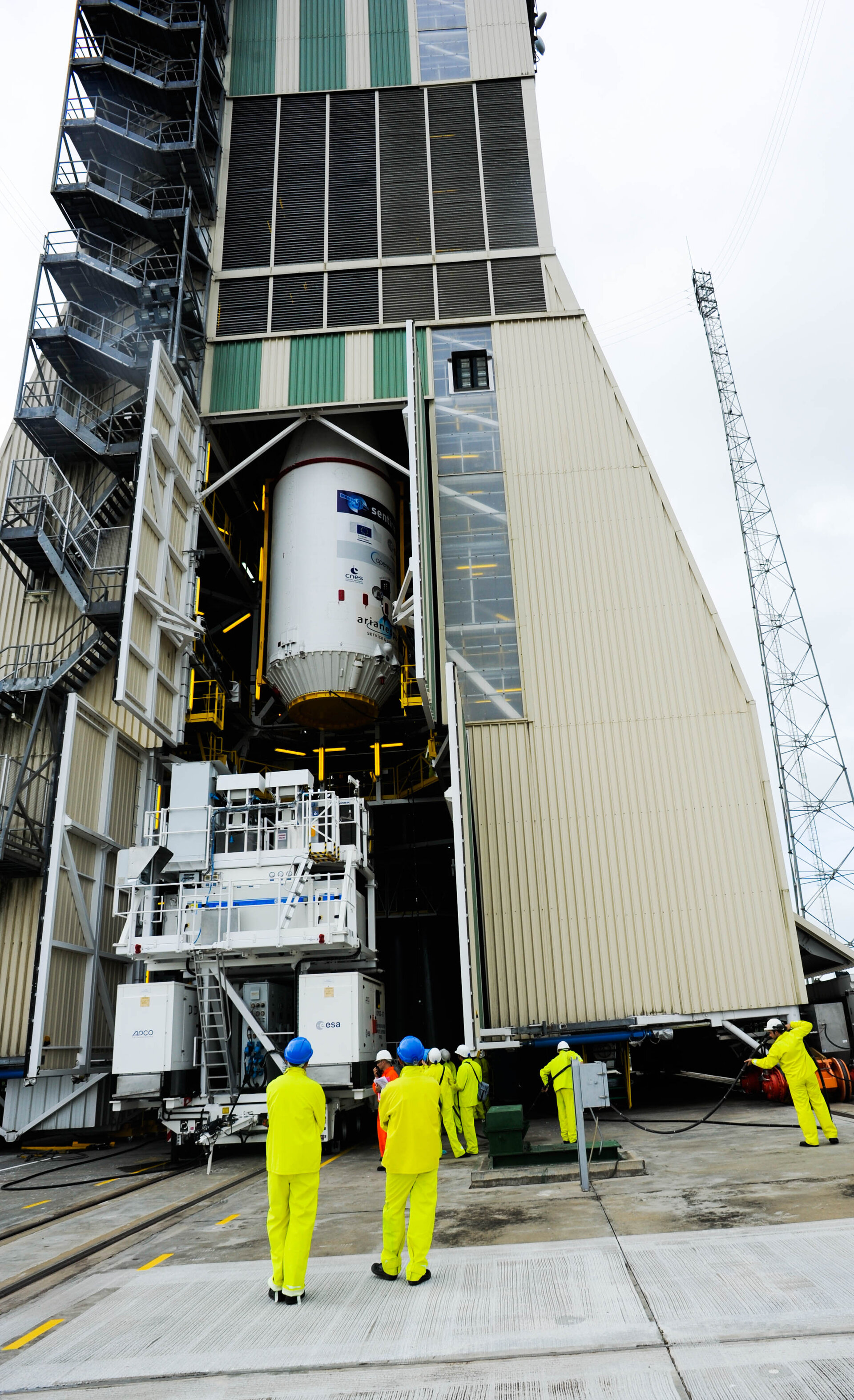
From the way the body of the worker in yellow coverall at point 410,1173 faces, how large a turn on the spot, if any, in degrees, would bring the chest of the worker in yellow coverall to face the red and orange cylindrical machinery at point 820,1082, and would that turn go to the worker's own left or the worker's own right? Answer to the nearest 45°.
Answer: approximately 45° to the worker's own right

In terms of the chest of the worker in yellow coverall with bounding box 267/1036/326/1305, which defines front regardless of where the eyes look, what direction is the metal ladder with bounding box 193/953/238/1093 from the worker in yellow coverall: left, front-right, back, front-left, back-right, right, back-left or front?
front

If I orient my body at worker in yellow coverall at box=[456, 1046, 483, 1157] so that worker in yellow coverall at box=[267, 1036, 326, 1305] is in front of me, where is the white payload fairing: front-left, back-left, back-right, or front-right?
back-right

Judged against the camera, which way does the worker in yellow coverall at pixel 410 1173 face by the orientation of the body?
away from the camera

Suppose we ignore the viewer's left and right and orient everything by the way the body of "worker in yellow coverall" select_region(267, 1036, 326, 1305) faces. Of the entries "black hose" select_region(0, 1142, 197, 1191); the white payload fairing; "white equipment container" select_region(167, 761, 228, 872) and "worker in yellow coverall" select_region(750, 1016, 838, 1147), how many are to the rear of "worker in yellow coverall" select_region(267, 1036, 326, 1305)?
0

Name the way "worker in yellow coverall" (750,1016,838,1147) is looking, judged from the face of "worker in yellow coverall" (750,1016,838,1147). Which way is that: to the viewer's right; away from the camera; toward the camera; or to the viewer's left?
to the viewer's left

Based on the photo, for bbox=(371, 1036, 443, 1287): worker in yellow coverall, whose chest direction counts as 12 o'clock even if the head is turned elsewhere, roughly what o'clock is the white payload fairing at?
The white payload fairing is roughly at 12 o'clock from the worker in yellow coverall.

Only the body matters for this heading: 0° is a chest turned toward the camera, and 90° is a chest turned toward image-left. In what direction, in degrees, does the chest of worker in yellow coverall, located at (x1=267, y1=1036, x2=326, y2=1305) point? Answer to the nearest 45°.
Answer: approximately 180°

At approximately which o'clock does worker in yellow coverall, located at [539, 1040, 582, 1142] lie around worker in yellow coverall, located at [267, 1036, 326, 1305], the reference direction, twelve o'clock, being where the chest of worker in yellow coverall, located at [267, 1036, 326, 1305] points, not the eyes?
worker in yellow coverall, located at [539, 1040, 582, 1142] is roughly at 1 o'clock from worker in yellow coverall, located at [267, 1036, 326, 1305].

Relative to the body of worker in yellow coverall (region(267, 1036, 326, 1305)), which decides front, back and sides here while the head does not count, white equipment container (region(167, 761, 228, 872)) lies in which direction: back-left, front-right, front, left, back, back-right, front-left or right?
front

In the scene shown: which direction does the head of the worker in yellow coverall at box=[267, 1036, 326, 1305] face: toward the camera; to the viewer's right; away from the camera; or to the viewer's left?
away from the camera

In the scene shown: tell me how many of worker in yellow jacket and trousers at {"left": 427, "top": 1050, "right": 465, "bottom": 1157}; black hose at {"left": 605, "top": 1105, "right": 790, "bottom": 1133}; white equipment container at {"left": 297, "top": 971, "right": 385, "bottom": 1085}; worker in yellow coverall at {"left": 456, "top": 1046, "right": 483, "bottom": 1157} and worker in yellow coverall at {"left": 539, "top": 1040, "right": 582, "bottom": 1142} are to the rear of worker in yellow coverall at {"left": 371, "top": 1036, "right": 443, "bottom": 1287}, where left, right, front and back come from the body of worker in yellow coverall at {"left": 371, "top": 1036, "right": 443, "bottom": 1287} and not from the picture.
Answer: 0

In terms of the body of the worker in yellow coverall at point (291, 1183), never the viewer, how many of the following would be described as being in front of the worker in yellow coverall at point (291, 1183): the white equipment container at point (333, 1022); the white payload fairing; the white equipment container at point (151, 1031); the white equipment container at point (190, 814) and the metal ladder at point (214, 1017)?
5

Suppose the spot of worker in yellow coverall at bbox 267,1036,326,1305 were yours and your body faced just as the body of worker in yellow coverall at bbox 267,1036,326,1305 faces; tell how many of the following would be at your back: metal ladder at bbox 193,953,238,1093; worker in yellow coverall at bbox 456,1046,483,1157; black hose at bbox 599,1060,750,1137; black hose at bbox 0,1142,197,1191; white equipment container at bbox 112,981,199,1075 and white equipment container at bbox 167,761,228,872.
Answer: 0

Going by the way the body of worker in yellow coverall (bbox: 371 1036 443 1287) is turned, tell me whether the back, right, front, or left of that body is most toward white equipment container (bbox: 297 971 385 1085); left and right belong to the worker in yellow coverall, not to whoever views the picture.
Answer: front

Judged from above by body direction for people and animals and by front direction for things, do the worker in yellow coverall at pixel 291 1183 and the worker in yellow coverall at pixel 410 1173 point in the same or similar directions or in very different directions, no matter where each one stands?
same or similar directions

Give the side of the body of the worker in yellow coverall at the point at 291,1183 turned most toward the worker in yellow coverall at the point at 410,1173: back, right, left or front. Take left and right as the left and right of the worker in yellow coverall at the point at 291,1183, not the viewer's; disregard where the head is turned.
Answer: right

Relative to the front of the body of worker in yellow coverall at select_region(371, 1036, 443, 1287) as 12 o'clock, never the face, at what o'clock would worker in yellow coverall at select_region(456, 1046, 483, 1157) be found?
worker in yellow coverall at select_region(456, 1046, 483, 1157) is roughly at 12 o'clock from worker in yellow coverall at select_region(371, 1036, 443, 1287).
